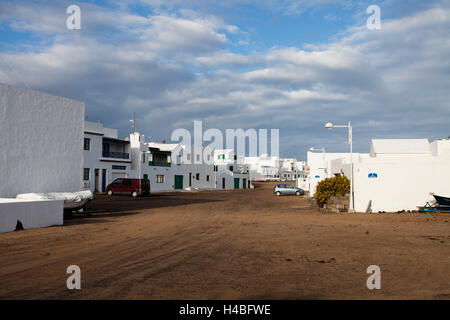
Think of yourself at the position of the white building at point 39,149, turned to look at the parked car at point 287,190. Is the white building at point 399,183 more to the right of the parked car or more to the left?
right

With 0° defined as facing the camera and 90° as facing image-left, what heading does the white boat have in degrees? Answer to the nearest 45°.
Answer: approximately 270°

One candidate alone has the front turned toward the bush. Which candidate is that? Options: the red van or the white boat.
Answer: the white boat

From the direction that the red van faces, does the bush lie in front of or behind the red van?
behind

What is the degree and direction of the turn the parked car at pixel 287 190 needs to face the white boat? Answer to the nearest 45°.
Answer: approximately 90° to its right

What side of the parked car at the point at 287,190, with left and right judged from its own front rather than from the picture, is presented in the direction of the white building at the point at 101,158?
back

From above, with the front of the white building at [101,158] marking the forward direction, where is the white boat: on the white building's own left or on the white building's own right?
on the white building's own right

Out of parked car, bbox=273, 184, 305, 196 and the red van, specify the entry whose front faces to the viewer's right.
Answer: the parked car

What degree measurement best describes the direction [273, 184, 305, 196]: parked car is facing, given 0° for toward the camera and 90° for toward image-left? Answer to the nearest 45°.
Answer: approximately 270°

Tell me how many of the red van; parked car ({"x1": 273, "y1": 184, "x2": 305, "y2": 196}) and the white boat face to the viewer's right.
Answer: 2

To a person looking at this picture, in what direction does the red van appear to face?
facing away from the viewer and to the left of the viewer

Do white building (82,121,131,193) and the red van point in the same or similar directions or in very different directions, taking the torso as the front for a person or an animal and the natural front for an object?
very different directions
